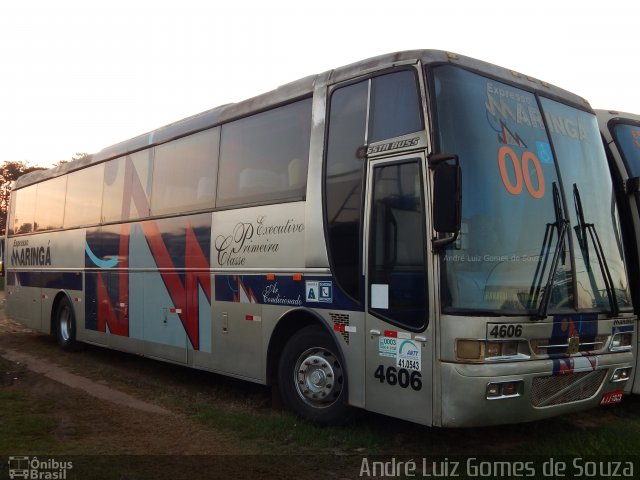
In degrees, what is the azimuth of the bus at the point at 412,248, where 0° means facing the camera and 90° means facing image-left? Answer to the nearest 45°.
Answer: approximately 315°
